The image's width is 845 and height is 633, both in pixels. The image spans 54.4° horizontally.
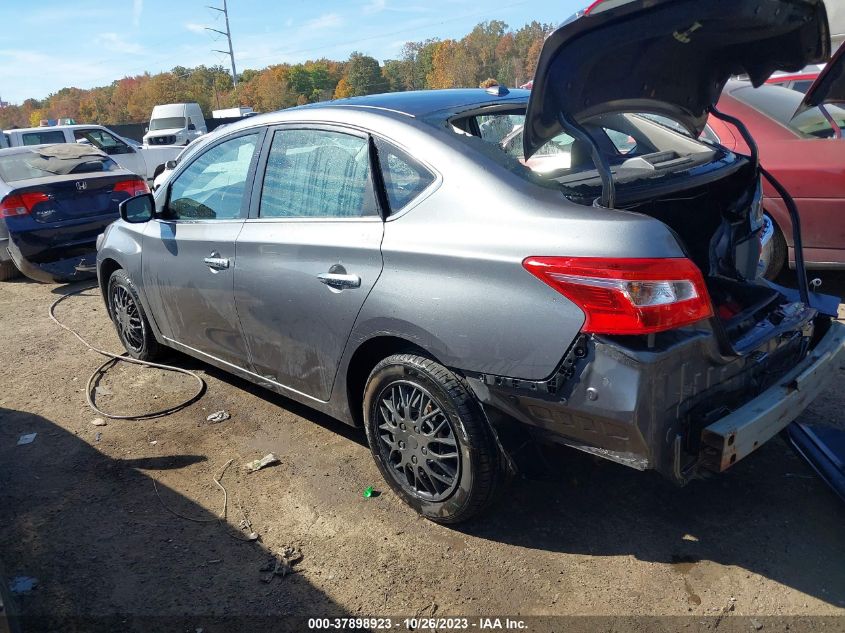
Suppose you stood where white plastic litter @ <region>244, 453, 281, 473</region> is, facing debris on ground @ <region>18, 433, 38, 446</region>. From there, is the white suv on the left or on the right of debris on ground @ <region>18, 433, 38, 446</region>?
right

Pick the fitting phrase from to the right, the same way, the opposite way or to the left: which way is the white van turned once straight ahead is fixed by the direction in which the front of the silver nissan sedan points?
to the left

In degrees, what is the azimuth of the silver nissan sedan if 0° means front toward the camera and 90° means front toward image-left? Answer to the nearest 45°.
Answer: approximately 135°

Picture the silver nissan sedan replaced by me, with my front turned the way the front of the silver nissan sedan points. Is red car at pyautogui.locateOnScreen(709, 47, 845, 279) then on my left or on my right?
on my right

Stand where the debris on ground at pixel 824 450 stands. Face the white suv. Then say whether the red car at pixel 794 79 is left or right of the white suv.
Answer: right

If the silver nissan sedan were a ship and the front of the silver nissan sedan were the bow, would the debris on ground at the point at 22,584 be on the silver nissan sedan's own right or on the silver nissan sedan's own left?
on the silver nissan sedan's own left

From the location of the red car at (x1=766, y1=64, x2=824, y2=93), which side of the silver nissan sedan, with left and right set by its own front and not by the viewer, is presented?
right
